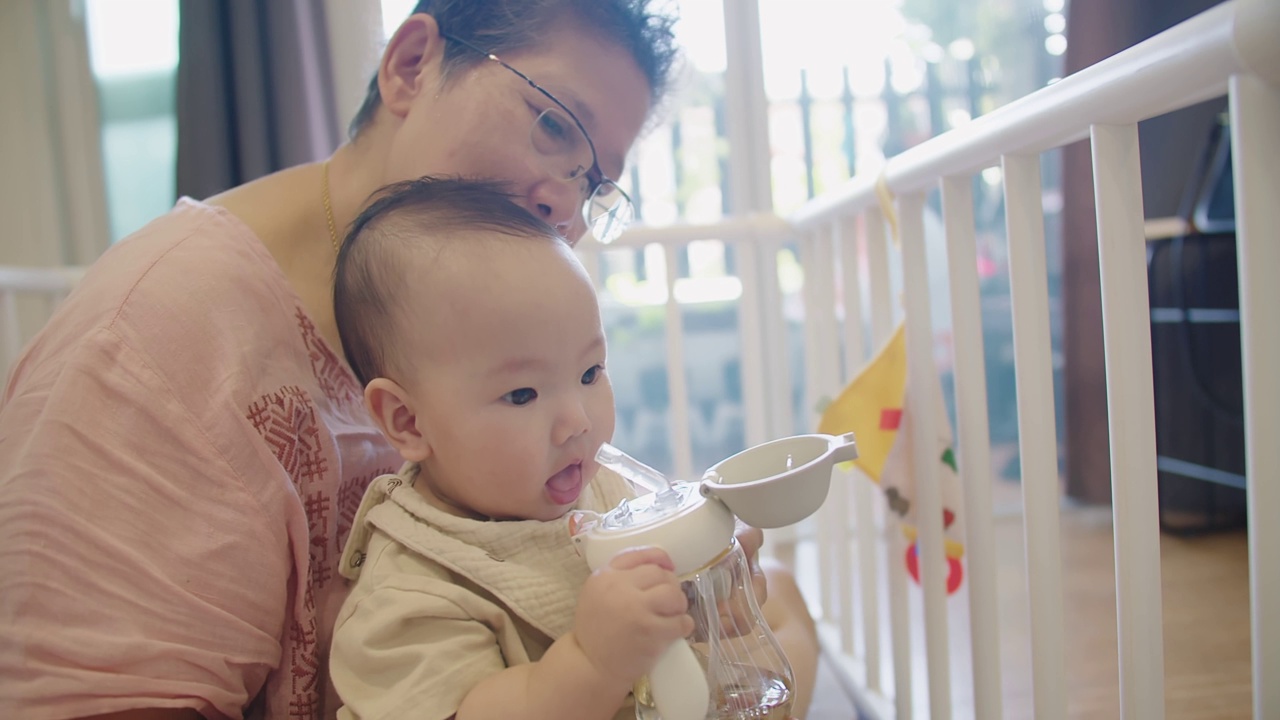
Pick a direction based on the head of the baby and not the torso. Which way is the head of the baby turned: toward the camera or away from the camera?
toward the camera

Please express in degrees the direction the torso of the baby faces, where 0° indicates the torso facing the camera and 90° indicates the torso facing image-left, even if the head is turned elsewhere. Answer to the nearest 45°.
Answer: approximately 315°

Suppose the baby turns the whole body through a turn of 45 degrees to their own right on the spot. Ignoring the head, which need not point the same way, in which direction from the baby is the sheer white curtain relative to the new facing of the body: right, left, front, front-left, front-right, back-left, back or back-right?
back-right

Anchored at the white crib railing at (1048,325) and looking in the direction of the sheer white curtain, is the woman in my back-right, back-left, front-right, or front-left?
front-left
